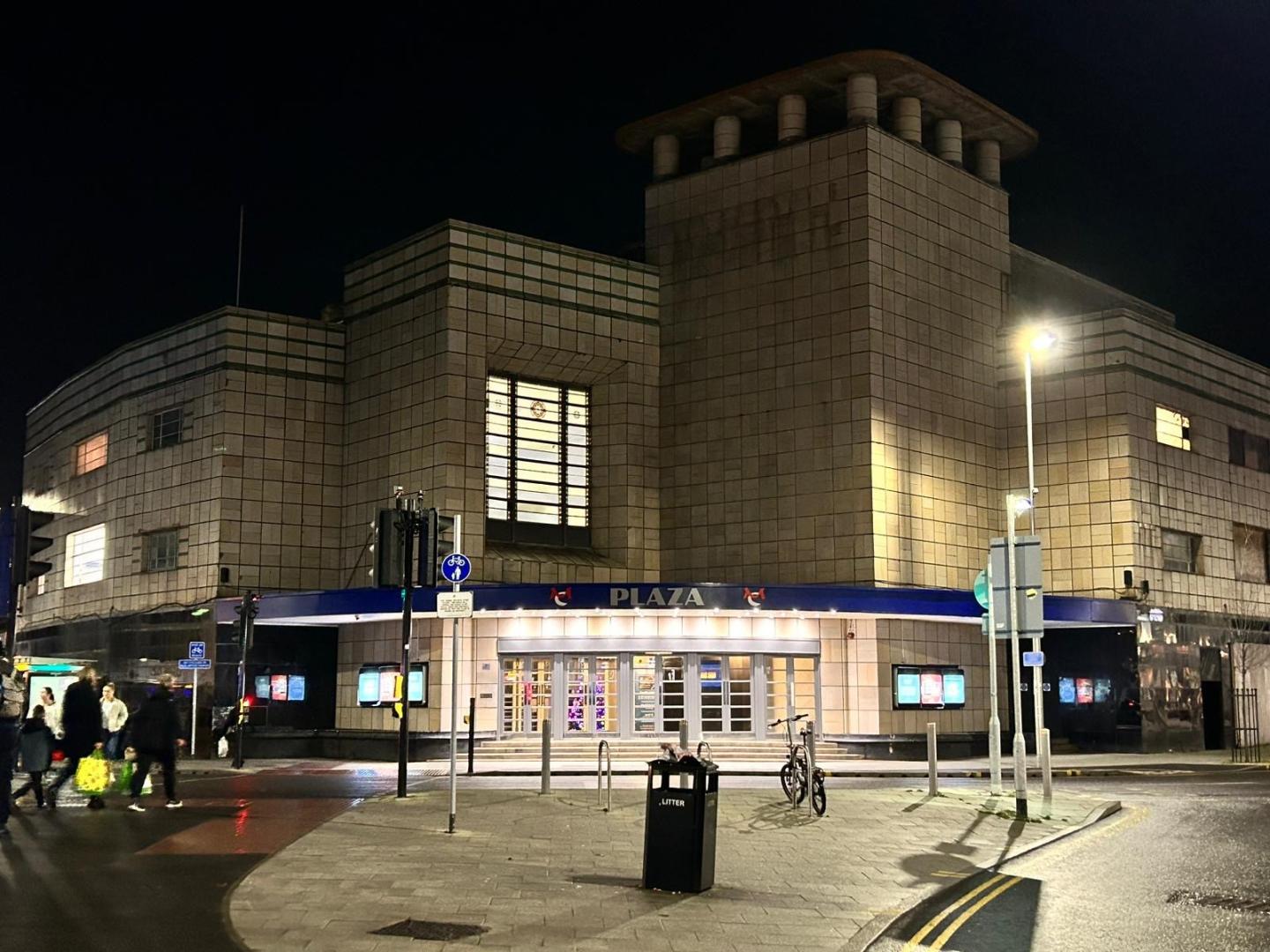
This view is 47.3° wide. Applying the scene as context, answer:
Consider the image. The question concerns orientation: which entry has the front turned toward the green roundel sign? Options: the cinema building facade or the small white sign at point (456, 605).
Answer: the cinema building facade

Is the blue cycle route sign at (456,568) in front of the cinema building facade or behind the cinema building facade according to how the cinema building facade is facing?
in front

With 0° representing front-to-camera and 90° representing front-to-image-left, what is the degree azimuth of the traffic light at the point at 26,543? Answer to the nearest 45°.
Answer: approximately 270°

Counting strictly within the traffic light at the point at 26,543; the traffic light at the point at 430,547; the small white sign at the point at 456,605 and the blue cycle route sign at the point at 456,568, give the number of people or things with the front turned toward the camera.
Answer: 2

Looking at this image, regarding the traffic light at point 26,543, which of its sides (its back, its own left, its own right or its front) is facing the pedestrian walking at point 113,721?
left

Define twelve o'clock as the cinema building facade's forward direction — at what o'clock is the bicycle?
The bicycle is roughly at 12 o'clock from the cinema building facade.
